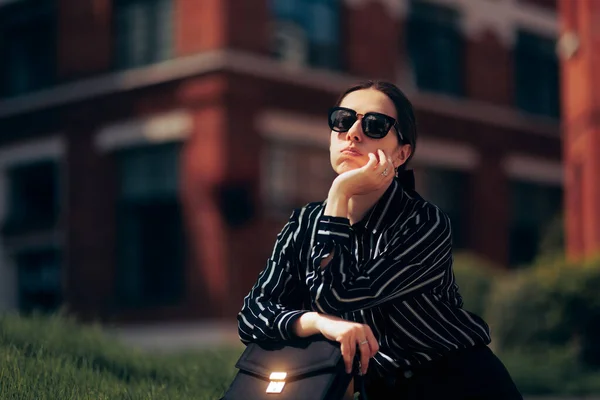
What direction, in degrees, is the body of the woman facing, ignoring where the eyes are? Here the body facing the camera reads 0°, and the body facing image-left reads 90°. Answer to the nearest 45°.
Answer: approximately 45°

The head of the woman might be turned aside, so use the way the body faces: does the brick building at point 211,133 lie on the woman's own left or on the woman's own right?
on the woman's own right
